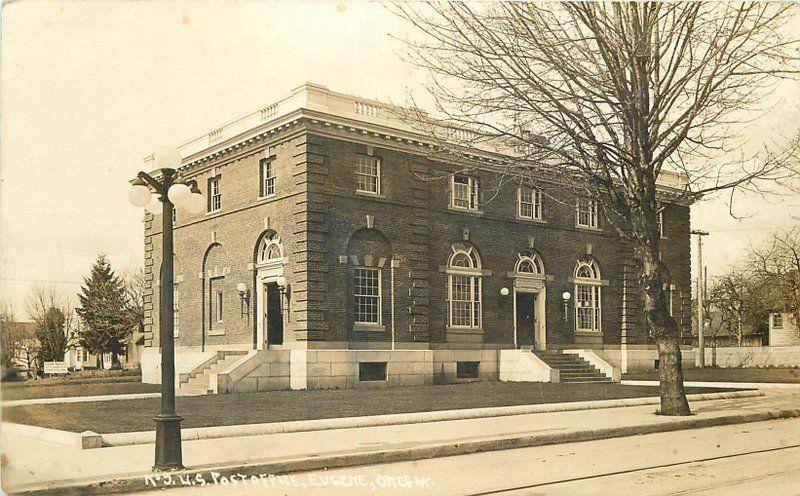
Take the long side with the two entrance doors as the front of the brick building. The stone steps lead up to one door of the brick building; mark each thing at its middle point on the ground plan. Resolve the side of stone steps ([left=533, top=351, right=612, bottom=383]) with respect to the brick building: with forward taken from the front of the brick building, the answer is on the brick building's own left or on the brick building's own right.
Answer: on the brick building's own left

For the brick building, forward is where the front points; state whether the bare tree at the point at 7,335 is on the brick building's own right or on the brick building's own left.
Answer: on the brick building's own right

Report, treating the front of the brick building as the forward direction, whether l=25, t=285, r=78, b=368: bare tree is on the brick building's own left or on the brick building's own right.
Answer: on the brick building's own right

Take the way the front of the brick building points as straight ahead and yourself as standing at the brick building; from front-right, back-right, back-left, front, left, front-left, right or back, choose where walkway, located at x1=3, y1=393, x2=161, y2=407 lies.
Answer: right

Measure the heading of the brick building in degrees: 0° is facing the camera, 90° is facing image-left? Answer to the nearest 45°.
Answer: approximately 315°

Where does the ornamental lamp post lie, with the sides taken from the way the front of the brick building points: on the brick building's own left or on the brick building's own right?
on the brick building's own right
